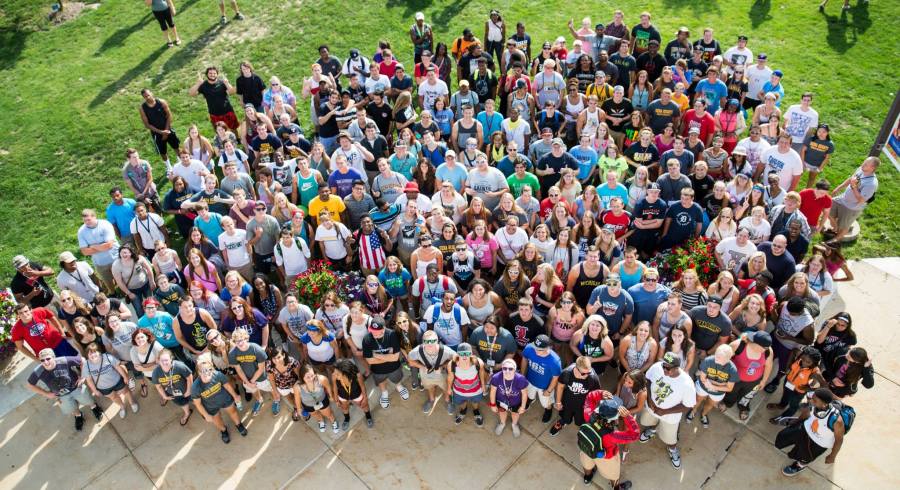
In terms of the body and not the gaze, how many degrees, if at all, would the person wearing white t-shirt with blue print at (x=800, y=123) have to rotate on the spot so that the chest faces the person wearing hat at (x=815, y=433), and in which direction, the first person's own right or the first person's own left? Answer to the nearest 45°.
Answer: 0° — they already face them

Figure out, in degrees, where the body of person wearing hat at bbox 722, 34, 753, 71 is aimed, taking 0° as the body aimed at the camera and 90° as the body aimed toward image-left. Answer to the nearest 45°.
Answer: approximately 0°

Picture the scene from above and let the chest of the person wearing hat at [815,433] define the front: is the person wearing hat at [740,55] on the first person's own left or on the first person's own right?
on the first person's own right

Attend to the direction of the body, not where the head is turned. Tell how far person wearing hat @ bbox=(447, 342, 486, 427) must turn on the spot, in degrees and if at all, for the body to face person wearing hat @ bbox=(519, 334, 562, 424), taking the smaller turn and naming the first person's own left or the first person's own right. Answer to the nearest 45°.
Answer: approximately 90° to the first person's own left

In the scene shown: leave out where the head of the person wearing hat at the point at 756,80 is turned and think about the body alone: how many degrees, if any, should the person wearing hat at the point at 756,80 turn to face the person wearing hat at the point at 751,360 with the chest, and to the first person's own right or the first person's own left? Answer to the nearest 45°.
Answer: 0° — they already face them

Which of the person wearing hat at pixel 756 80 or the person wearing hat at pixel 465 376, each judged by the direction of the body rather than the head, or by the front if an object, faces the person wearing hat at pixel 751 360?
the person wearing hat at pixel 756 80

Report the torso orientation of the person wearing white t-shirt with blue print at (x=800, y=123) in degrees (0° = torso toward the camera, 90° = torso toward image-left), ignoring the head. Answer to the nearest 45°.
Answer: approximately 0°

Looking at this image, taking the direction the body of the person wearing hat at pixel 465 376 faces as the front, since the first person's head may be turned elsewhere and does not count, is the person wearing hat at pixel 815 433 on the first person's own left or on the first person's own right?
on the first person's own left
